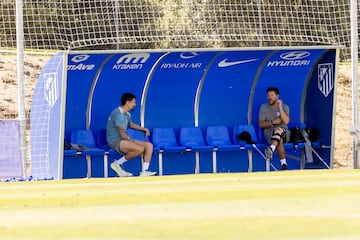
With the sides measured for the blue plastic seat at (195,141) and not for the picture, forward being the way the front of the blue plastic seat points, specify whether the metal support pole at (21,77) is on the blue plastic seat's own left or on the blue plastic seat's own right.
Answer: on the blue plastic seat's own right

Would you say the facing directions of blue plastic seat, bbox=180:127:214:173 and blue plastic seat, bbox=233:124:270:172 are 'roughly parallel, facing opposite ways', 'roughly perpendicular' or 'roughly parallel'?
roughly parallel

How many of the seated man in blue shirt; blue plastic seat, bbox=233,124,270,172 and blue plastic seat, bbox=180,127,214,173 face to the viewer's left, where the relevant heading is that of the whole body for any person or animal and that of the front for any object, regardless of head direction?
0

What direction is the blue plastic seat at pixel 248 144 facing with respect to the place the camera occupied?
facing the viewer and to the right of the viewer

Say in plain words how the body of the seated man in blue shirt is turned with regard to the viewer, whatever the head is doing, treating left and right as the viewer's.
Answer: facing to the right of the viewer

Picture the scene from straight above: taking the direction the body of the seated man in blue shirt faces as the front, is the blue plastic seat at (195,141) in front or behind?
in front

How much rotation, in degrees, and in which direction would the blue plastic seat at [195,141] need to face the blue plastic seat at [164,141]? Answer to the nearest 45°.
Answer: approximately 135° to its right

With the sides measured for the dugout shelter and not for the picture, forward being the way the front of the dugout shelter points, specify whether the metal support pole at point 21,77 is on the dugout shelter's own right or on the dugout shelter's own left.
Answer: on the dugout shelter's own right

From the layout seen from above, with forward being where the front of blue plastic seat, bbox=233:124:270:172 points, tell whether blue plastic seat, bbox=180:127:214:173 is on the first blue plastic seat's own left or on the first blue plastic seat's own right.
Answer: on the first blue plastic seat's own right

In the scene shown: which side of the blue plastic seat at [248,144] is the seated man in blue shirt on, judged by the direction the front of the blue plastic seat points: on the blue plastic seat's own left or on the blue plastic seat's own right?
on the blue plastic seat's own right
